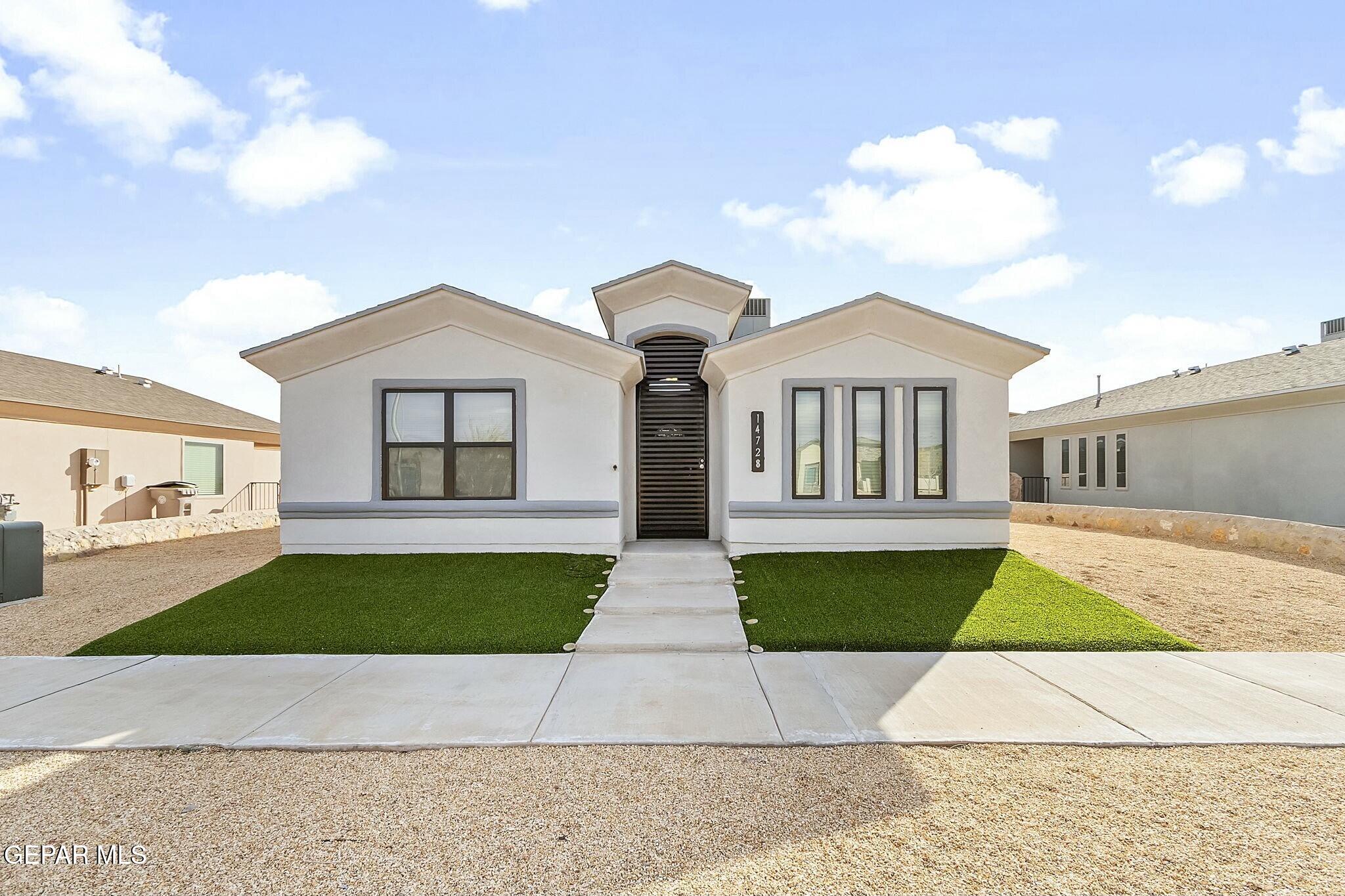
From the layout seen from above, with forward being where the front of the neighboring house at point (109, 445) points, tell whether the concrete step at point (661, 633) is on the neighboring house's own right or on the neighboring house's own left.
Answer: on the neighboring house's own left

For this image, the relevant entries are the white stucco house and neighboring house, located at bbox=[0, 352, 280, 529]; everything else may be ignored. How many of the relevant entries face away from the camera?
0

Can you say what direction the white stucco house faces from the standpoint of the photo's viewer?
facing the viewer

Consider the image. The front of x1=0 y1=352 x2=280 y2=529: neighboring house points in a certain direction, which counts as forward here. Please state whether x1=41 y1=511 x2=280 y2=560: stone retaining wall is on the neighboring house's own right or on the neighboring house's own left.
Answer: on the neighboring house's own left

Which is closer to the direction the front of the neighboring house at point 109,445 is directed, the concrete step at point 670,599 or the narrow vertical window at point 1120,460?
the concrete step

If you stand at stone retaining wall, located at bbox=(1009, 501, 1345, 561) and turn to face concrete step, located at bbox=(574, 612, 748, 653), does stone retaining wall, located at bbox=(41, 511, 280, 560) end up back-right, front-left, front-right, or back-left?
front-right

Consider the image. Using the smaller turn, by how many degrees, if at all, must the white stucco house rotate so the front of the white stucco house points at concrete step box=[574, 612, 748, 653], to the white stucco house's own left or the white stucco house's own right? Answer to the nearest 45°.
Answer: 0° — it already faces it

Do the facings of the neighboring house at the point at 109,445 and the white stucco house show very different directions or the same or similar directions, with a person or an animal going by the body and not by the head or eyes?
same or similar directions

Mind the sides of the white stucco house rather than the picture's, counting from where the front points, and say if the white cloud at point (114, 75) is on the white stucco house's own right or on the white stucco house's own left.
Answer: on the white stucco house's own right
